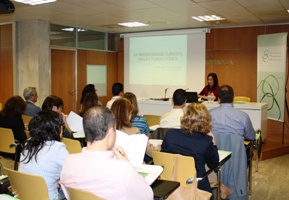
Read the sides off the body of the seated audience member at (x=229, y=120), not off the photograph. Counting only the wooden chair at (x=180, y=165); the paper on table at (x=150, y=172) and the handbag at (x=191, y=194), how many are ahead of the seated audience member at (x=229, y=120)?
0

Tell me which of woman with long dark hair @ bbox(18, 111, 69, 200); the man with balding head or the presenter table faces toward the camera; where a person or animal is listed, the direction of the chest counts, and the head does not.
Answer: the presenter table

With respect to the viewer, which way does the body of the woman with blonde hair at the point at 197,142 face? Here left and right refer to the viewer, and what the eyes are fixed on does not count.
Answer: facing away from the viewer and to the right of the viewer

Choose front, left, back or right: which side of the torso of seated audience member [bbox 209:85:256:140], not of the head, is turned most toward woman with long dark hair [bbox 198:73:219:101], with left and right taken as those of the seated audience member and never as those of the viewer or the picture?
front

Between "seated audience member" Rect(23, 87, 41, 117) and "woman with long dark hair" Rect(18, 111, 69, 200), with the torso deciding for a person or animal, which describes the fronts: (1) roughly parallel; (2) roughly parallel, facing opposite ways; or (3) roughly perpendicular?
roughly parallel

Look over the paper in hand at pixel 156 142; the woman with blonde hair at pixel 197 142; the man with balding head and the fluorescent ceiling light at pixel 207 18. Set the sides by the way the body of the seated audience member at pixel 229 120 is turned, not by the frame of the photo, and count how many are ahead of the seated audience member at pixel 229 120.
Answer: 1

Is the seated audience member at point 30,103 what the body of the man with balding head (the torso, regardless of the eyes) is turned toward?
no

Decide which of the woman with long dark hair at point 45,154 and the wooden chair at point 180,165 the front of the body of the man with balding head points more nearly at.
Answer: the wooden chair

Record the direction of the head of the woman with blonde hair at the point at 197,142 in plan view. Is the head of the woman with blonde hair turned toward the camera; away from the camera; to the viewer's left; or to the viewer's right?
away from the camera

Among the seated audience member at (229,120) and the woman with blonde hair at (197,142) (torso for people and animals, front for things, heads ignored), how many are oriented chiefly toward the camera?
0

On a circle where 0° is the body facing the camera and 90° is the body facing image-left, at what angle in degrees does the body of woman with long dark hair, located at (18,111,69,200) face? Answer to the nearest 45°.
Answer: approximately 225°

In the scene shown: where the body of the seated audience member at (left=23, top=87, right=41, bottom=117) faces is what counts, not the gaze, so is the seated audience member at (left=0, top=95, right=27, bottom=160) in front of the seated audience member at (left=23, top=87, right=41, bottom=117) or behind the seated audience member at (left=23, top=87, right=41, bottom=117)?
behind

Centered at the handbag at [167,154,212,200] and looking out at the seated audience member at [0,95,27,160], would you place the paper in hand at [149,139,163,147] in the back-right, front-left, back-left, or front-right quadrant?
front-right

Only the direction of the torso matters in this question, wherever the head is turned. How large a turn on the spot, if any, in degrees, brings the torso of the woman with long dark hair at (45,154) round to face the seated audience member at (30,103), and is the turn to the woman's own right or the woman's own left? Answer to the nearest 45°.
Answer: approximately 45° to the woman's own left

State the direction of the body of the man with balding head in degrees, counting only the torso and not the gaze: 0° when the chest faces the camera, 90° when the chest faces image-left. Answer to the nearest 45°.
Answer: approximately 225°

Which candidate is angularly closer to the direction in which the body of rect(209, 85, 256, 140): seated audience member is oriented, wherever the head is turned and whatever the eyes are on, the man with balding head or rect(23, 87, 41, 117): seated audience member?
the seated audience member

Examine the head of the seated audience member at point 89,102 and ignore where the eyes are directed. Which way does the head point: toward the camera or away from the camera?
away from the camera

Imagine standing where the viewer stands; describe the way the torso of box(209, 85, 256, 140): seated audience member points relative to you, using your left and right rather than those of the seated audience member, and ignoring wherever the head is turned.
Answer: facing away from the viewer

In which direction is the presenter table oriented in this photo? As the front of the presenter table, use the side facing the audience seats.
toward the camera

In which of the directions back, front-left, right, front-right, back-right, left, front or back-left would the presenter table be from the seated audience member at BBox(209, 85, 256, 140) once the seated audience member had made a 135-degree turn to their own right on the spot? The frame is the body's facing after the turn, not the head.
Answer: back-left

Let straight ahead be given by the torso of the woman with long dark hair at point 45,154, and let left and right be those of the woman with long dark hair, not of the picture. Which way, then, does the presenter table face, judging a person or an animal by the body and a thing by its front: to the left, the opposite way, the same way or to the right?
the opposite way
